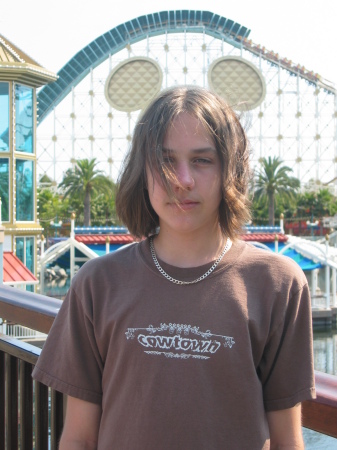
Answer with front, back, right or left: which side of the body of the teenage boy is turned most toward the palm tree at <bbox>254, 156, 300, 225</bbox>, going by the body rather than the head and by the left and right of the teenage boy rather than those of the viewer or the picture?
back

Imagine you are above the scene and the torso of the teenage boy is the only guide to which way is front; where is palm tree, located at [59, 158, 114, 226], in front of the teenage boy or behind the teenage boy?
behind

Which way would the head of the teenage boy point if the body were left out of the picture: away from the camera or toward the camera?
toward the camera

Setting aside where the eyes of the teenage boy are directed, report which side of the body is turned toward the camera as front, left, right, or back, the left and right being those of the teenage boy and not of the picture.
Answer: front

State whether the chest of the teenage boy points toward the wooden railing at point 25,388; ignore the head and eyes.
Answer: no

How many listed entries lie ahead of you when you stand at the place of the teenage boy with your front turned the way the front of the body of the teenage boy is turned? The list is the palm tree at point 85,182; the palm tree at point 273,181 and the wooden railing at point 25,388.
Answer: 0

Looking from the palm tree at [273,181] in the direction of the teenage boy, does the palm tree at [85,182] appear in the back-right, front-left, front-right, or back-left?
front-right
